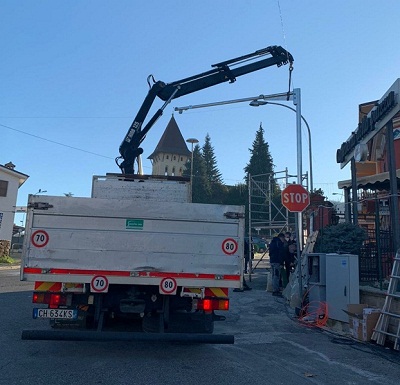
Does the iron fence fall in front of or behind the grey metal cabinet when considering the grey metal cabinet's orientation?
behind

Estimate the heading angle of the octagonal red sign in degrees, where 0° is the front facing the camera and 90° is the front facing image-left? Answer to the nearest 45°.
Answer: approximately 0°

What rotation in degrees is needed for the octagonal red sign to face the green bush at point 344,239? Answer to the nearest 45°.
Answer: approximately 90° to its left

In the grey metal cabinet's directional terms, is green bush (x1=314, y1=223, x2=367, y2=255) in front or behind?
behind

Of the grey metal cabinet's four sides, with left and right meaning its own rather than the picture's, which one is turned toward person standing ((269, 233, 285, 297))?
right

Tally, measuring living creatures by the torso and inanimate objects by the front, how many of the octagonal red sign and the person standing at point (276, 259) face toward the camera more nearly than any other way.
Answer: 1

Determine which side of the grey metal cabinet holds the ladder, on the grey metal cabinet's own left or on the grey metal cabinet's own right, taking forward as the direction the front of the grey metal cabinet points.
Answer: on the grey metal cabinet's own left
